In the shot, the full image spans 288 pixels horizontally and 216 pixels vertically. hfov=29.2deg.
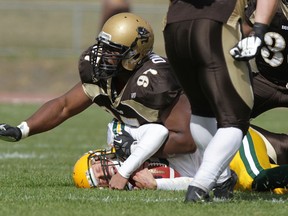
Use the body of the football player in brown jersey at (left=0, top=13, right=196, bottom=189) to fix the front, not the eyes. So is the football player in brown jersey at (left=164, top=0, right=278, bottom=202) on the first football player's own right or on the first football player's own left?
on the first football player's own left

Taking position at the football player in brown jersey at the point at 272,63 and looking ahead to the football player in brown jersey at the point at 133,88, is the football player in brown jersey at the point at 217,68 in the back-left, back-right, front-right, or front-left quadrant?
front-left

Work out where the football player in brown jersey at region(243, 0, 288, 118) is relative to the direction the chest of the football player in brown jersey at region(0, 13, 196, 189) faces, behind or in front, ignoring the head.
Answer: behind

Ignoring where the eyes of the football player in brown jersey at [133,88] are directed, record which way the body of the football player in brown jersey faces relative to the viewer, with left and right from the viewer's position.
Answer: facing the viewer and to the left of the viewer
